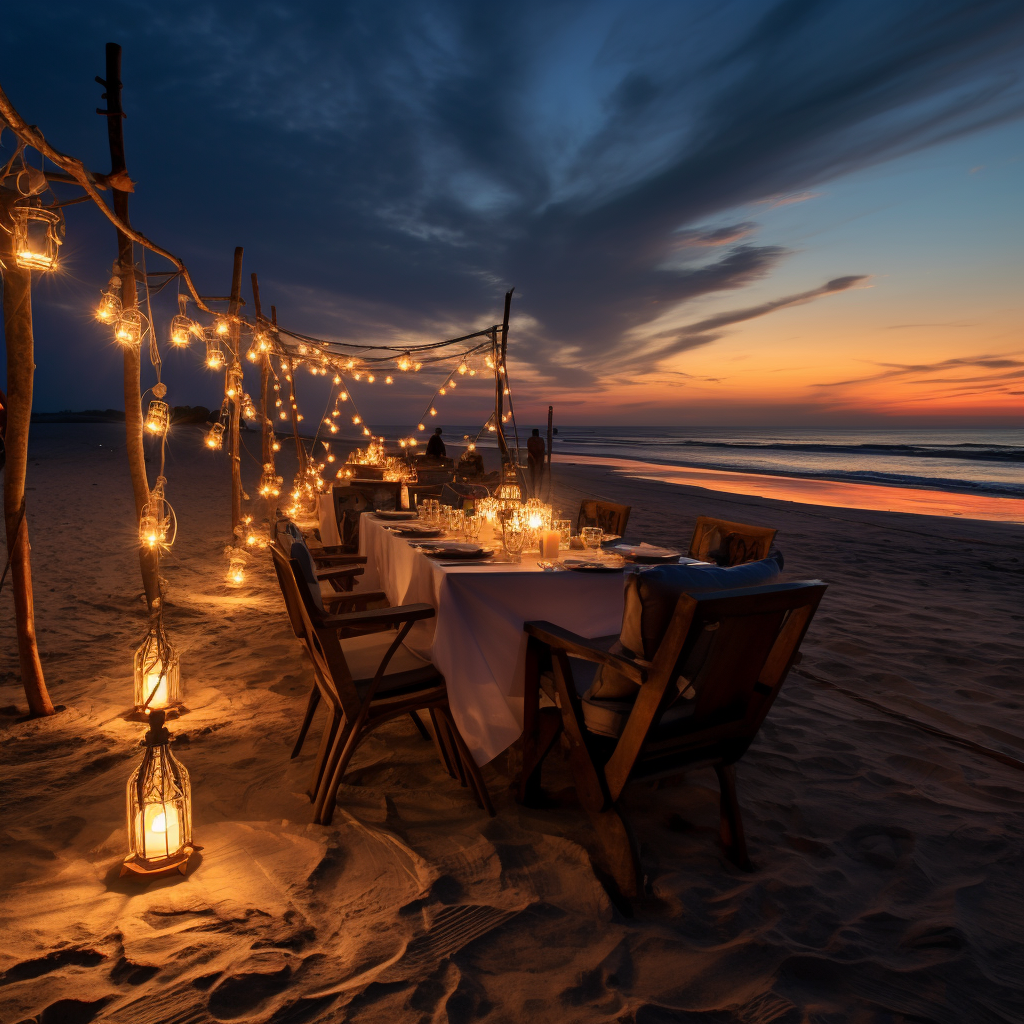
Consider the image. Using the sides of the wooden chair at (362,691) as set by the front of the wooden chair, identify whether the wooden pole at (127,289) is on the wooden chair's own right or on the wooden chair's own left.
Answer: on the wooden chair's own left

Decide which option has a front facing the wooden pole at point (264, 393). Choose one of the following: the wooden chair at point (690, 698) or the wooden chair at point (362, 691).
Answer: the wooden chair at point (690, 698)

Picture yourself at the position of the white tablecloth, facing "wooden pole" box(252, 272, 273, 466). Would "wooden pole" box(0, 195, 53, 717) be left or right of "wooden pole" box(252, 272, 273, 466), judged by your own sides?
left

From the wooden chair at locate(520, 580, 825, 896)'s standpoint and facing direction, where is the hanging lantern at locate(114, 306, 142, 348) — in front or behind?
in front

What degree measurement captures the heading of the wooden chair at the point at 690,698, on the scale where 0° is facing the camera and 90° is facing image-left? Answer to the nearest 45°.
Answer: approximately 135°

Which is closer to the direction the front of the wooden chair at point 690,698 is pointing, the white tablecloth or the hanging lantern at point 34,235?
the white tablecloth

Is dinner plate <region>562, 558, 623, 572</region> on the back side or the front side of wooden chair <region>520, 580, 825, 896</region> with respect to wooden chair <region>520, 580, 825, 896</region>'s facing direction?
on the front side

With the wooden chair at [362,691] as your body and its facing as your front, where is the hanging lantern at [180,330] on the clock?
The hanging lantern is roughly at 8 o'clock from the wooden chair.

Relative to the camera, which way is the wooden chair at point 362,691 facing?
to the viewer's right

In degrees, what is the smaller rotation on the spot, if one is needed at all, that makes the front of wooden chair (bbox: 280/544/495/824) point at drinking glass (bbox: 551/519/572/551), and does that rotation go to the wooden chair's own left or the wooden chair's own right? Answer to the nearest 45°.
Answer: approximately 45° to the wooden chair's own left

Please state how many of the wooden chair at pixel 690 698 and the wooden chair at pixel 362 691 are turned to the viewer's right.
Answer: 1

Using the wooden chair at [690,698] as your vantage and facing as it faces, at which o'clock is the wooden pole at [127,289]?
The wooden pole is roughly at 11 o'clock from the wooden chair.

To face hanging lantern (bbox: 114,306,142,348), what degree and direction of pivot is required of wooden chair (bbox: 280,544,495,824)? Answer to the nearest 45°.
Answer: approximately 135° to its left
